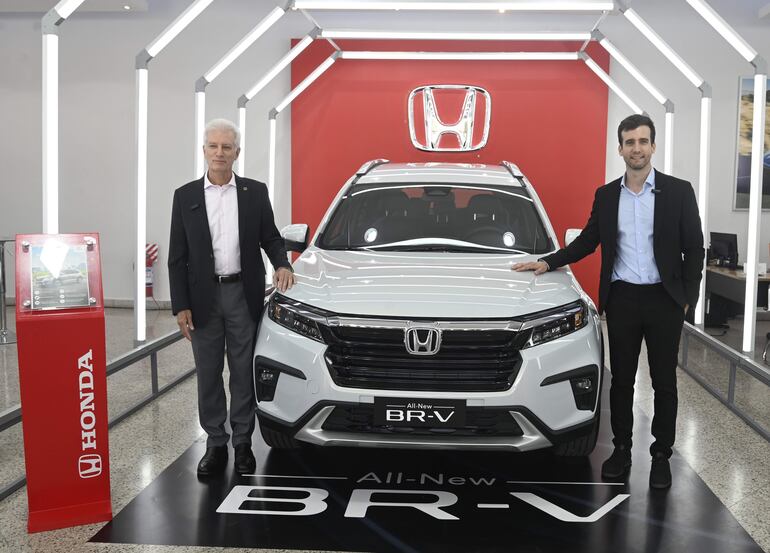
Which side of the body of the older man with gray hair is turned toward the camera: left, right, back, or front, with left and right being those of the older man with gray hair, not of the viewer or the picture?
front

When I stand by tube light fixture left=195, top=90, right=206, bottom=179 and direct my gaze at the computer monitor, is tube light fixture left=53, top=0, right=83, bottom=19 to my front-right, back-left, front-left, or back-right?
back-right

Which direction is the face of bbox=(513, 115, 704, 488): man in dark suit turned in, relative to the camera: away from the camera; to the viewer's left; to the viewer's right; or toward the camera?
toward the camera

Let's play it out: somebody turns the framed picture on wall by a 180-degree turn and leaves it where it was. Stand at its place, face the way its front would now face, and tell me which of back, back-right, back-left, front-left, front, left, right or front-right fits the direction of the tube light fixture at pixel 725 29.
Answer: back

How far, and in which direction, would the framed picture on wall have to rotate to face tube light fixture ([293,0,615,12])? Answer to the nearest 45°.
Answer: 0° — it already faces it

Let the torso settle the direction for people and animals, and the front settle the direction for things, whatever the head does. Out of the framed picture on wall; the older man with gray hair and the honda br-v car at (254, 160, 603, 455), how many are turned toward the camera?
3

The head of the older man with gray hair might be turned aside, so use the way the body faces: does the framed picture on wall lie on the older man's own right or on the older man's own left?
on the older man's own left

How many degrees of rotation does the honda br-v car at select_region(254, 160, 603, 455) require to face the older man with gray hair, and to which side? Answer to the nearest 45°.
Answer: approximately 90° to its right

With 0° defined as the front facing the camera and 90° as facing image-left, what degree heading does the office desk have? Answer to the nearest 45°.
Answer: approximately 225°

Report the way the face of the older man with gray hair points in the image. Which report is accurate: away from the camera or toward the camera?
toward the camera

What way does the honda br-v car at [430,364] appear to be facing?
toward the camera

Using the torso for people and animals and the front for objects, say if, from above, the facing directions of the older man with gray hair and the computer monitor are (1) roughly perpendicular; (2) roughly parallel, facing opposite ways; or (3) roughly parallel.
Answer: roughly perpendicular

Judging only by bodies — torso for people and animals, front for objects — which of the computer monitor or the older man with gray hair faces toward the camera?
the older man with gray hair

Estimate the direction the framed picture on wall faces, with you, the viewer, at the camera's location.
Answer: facing the viewer

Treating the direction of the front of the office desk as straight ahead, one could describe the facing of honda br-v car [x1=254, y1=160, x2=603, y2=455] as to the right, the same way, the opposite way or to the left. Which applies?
to the right

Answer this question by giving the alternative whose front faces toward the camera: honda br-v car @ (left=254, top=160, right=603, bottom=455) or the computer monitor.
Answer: the honda br-v car

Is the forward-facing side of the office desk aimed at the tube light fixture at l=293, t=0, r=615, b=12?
no

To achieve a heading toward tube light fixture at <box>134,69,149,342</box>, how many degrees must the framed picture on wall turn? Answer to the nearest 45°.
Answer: approximately 45° to its right

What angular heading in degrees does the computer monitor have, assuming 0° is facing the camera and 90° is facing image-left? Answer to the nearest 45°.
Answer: approximately 225°

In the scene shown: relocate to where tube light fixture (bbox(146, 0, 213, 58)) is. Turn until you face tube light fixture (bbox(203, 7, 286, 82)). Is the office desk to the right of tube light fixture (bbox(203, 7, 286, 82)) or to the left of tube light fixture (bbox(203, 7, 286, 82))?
right
